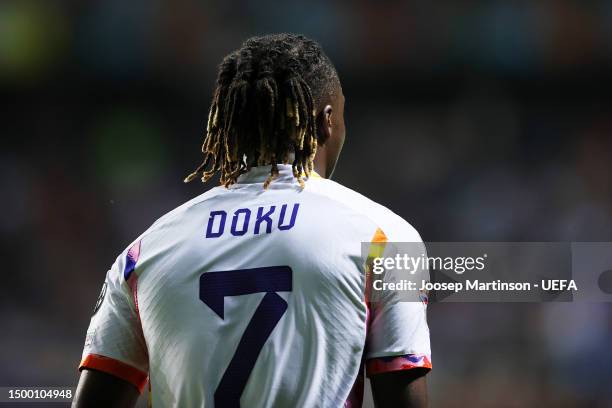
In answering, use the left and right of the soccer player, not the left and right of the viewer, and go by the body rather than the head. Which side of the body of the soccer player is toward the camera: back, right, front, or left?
back

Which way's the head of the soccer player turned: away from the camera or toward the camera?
away from the camera
